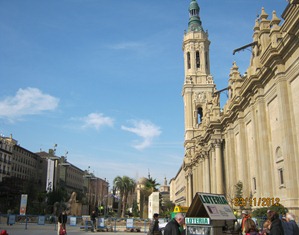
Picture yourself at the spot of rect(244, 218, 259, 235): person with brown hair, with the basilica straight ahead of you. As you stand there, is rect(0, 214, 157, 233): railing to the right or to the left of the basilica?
left

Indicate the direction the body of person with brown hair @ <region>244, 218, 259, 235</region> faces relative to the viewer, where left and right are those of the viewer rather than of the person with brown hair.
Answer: facing away from the viewer

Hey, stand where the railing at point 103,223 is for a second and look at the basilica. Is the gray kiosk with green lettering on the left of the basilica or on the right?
right

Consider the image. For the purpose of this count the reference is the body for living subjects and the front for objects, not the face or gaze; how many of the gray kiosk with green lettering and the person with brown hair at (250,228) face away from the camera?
1

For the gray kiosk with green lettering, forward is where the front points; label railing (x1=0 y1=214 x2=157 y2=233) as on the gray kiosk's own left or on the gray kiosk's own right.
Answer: on the gray kiosk's own right

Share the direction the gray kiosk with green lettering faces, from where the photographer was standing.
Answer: facing the viewer and to the left of the viewer

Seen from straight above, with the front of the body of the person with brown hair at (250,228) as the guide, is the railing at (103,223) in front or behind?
in front

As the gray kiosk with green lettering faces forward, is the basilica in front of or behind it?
behind

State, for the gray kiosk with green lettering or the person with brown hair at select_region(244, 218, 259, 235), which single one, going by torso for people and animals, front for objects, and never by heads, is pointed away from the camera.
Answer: the person with brown hair

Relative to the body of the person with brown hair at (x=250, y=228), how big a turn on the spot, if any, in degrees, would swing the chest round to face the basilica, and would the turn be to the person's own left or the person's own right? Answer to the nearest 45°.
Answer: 0° — they already face it
